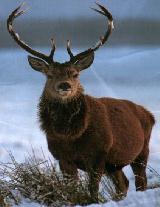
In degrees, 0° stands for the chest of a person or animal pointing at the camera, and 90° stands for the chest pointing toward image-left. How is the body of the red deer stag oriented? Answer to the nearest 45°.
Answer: approximately 45°
